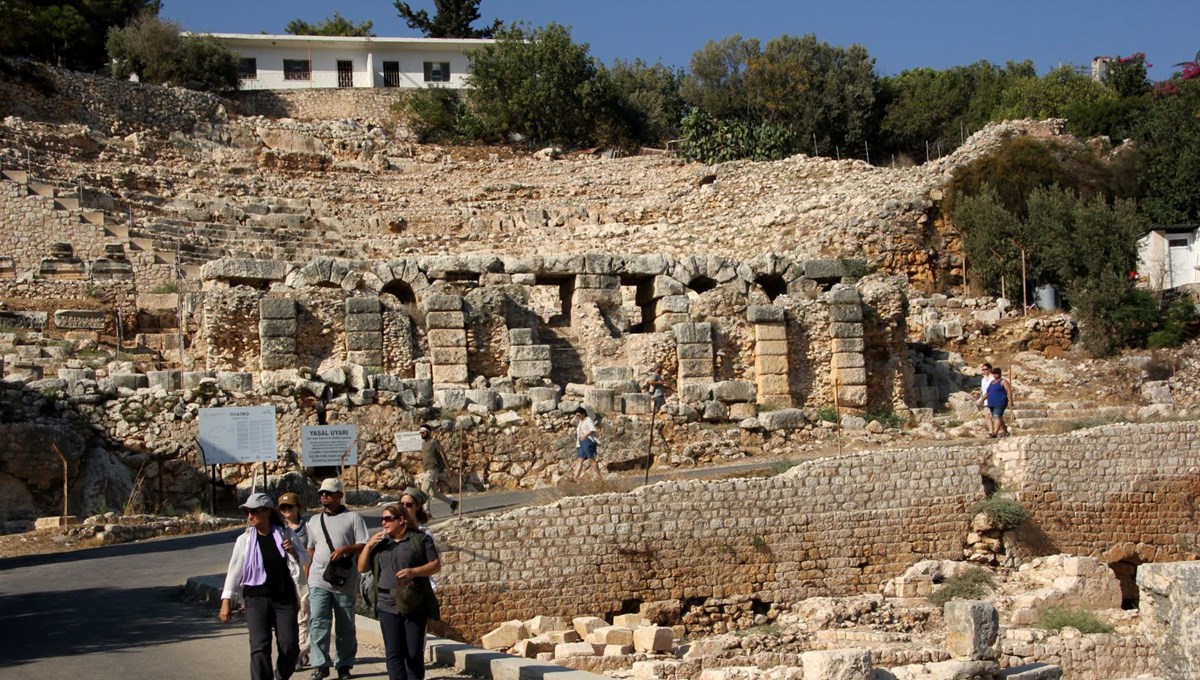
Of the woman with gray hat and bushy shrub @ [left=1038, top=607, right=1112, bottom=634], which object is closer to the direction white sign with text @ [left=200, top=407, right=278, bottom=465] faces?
the woman with gray hat

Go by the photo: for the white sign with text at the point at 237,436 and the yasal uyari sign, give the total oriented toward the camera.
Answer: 2

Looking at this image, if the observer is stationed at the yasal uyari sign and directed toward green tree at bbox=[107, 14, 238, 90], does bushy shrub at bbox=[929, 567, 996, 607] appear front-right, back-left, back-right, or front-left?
back-right

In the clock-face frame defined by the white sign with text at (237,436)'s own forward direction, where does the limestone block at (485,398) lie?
The limestone block is roughly at 8 o'clock from the white sign with text.

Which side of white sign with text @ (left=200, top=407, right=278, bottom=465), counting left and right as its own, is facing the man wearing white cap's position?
front

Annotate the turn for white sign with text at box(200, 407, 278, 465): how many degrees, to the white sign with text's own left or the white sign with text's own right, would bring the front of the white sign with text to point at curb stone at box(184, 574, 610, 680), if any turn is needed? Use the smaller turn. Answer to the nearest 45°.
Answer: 0° — it already faces it

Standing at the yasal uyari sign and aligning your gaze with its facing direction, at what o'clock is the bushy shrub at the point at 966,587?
The bushy shrub is roughly at 10 o'clock from the yasal uyari sign.

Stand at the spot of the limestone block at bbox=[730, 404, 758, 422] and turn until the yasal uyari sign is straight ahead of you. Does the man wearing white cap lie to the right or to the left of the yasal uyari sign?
left

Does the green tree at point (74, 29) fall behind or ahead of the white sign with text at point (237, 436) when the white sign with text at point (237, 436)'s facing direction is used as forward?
behind

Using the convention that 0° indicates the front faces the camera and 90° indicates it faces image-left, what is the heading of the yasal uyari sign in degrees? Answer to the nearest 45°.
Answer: approximately 0°

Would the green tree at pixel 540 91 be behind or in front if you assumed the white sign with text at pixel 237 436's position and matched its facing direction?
behind

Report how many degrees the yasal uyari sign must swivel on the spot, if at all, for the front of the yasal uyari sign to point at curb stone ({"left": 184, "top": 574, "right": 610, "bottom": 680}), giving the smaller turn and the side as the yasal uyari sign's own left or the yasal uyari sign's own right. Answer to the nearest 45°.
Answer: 0° — it already faces it

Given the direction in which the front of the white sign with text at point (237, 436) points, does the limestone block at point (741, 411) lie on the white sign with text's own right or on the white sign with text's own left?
on the white sign with text's own left

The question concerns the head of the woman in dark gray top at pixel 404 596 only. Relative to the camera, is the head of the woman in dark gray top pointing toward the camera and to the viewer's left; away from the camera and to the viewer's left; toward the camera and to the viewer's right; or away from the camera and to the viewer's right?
toward the camera and to the viewer's left

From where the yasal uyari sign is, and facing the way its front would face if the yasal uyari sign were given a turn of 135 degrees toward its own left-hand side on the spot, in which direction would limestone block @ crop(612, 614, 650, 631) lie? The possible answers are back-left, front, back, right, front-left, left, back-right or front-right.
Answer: right

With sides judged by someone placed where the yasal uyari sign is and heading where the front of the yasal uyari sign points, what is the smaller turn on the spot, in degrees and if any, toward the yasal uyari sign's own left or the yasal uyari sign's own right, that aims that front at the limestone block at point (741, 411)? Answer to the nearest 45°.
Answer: approximately 135° to the yasal uyari sign's own left

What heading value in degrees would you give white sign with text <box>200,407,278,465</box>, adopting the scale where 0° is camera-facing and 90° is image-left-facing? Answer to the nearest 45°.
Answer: approximately 0°
